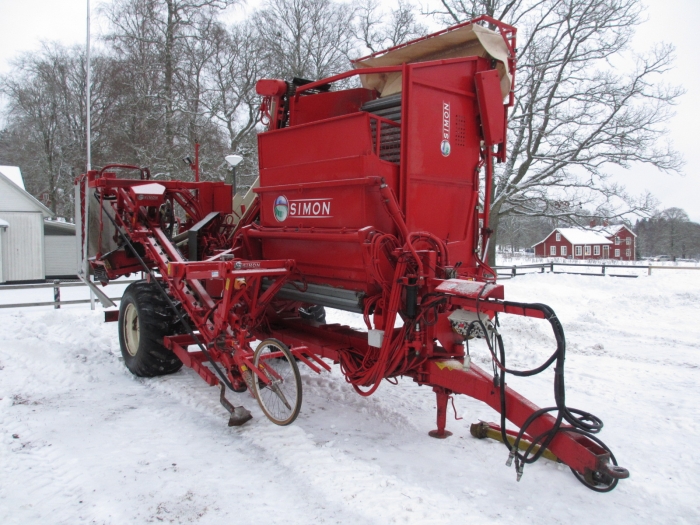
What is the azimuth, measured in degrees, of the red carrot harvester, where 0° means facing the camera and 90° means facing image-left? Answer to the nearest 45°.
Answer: approximately 315°

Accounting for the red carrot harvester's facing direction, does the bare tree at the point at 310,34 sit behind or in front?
behind

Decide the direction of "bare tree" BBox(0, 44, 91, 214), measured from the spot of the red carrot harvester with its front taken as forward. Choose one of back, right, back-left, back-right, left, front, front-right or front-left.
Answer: back

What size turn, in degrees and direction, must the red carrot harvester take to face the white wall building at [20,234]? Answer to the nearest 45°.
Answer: approximately 180°

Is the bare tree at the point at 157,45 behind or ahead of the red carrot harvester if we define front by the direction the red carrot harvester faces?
behind
